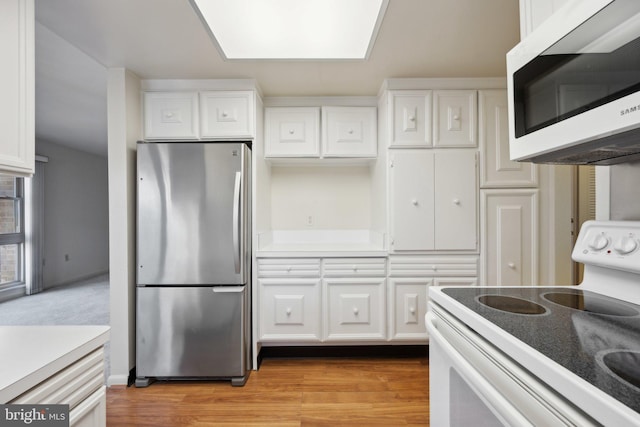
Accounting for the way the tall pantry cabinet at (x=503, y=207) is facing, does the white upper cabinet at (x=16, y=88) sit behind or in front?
in front

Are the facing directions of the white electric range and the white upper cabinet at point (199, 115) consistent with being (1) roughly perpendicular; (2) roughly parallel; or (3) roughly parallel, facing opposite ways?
roughly perpendicular

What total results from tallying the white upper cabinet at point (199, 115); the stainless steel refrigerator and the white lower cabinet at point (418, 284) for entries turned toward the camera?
3

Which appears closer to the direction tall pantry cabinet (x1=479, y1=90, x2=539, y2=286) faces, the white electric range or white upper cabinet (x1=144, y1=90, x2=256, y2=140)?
the white electric range

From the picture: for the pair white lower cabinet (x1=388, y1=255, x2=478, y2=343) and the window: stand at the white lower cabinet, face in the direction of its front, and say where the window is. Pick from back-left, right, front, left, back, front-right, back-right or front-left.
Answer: right

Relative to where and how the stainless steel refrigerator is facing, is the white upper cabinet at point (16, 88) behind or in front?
in front

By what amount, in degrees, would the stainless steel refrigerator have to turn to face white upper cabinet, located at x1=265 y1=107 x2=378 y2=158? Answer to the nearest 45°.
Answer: approximately 90° to its left

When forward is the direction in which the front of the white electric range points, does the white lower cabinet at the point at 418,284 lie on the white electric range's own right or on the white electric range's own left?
on the white electric range's own right

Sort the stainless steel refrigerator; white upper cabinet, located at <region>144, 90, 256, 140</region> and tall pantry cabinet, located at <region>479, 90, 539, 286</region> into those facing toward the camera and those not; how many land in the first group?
3
